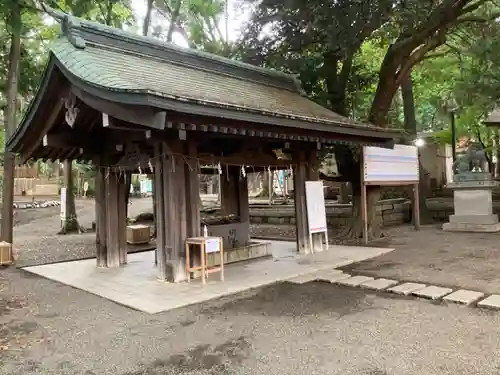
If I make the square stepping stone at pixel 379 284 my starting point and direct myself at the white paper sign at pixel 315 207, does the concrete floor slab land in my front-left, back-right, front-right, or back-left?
front-left

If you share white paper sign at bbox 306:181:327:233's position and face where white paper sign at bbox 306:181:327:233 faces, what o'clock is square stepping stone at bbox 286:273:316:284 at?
The square stepping stone is roughly at 12 o'clock from the white paper sign.

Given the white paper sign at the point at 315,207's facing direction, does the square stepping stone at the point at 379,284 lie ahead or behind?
ahead

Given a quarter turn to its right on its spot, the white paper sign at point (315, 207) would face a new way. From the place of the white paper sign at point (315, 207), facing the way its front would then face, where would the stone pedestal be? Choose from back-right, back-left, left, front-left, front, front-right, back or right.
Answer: back-right

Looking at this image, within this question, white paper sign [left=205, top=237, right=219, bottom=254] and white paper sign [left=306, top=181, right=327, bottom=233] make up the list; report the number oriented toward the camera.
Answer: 2

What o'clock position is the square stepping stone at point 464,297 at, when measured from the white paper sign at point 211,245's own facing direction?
The square stepping stone is roughly at 10 o'clock from the white paper sign.

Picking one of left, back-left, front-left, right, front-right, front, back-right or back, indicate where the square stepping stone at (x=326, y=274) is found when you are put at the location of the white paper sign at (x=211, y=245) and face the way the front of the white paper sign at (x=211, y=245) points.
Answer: left

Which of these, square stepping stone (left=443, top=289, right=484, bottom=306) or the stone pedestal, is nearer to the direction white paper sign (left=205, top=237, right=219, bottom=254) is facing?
the square stepping stone

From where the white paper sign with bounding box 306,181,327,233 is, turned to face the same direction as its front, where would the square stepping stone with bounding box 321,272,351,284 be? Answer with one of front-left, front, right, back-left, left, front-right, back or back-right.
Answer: front

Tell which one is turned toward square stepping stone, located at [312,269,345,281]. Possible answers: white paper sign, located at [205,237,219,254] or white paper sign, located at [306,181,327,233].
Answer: white paper sign, located at [306,181,327,233]

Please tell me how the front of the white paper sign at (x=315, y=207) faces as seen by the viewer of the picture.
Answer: facing the viewer

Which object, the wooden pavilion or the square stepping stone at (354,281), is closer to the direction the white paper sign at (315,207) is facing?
the square stepping stone

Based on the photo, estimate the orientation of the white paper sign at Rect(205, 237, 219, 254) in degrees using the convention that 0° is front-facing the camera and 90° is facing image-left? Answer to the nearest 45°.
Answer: approximately 0°

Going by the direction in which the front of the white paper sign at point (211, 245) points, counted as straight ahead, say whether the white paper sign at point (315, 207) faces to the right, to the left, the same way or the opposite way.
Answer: the same way

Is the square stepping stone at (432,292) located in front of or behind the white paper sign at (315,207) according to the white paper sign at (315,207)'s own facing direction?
in front

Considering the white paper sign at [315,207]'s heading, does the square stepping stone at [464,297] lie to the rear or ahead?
ahead

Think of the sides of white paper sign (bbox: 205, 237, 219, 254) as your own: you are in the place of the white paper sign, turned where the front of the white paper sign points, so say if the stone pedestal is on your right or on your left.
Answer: on your left
